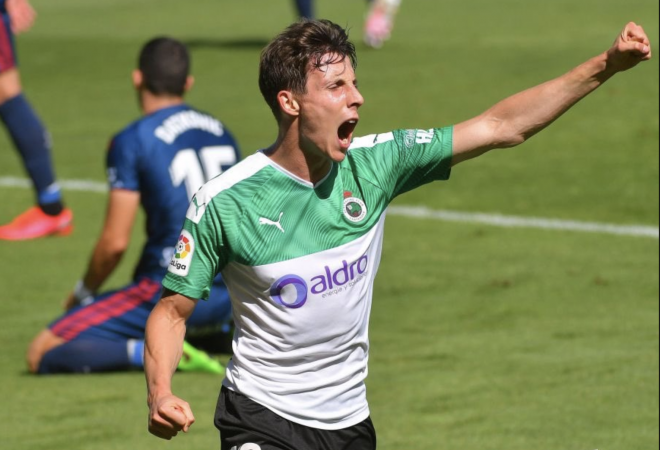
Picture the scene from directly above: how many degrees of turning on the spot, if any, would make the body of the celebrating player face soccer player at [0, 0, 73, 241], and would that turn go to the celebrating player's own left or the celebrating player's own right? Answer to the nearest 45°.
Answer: approximately 180°

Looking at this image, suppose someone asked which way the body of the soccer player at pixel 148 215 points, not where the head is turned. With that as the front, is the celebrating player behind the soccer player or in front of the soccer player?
behind

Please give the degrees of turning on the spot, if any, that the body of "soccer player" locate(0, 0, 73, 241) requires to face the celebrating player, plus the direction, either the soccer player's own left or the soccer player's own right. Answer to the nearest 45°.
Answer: approximately 90° to the soccer player's own left

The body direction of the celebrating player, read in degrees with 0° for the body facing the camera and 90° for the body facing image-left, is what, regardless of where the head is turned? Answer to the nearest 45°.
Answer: approximately 315°

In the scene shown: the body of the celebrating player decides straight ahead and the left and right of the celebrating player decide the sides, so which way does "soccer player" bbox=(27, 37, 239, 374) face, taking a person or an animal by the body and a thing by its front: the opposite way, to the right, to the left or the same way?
the opposite way

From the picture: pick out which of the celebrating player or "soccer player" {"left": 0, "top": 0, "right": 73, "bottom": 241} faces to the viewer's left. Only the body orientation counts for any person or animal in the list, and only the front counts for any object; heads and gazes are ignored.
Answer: the soccer player

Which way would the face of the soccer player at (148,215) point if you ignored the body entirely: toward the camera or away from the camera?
away from the camera

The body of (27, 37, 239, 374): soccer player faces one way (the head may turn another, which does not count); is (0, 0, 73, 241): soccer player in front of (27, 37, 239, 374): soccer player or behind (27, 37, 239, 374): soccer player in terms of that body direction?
in front

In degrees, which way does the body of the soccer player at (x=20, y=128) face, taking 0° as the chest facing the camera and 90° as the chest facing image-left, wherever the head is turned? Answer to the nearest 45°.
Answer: approximately 90°

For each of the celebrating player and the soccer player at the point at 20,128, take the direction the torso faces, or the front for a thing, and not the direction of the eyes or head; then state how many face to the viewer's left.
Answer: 1

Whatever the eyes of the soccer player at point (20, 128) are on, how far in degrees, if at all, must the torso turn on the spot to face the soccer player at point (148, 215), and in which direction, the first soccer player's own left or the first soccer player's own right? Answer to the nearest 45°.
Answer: approximately 90° to the first soccer player's own left

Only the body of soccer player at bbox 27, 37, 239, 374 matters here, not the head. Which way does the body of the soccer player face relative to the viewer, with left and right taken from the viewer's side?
facing away from the viewer and to the left of the viewer

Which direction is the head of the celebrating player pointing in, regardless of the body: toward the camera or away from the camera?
toward the camera
